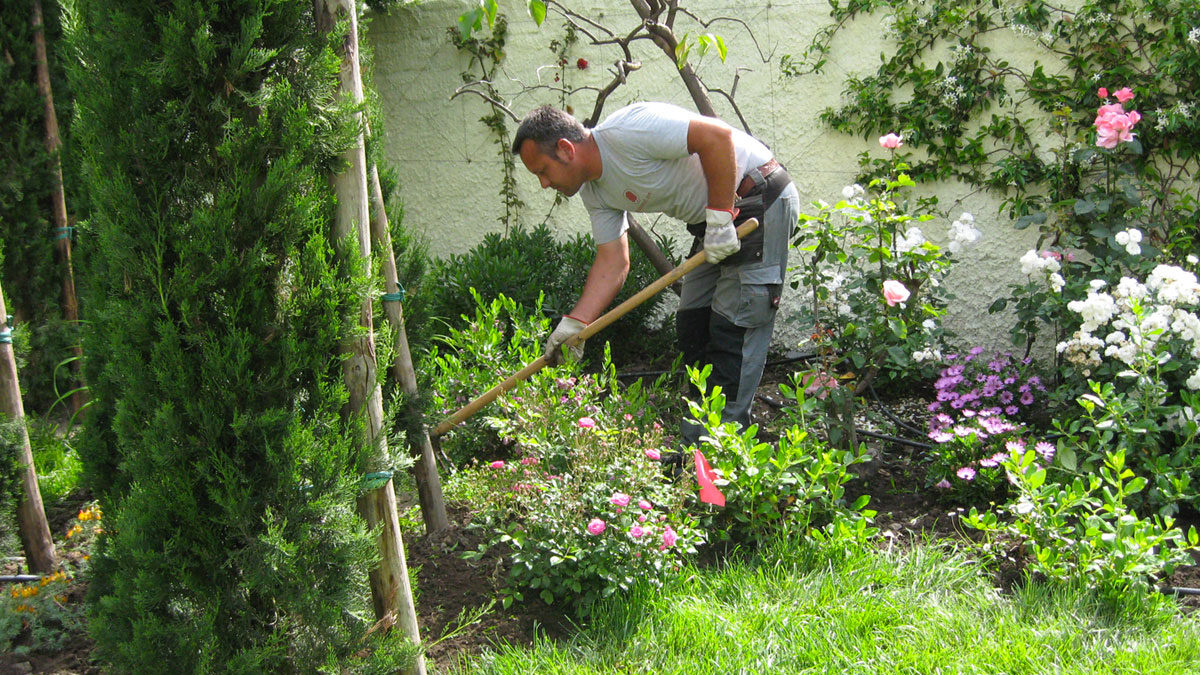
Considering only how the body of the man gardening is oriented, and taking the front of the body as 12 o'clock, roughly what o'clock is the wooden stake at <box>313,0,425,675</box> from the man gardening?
The wooden stake is roughly at 10 o'clock from the man gardening.

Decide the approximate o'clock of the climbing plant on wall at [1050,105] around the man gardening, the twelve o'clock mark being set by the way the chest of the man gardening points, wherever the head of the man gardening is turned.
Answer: The climbing plant on wall is roughly at 5 o'clock from the man gardening.

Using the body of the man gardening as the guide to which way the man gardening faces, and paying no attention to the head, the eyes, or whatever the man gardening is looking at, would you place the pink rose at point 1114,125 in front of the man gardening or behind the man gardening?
behind

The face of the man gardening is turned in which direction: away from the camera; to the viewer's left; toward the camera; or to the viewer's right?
to the viewer's left

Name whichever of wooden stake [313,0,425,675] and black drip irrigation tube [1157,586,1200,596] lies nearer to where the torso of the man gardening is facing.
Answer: the wooden stake

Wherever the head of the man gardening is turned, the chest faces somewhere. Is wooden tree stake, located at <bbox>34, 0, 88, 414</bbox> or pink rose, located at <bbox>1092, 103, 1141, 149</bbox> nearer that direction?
the wooden tree stake

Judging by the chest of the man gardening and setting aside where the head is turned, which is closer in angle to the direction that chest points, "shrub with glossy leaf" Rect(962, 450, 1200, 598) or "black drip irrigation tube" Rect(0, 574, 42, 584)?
the black drip irrigation tube

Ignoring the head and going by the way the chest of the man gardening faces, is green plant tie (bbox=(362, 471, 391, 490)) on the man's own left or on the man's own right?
on the man's own left

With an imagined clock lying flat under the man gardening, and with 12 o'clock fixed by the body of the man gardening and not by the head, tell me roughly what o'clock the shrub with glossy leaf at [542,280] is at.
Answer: The shrub with glossy leaf is roughly at 2 o'clock from the man gardening.

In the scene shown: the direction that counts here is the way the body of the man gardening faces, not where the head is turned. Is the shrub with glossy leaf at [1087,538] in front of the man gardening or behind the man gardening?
behind

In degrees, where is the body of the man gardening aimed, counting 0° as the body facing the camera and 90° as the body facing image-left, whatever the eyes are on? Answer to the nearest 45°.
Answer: approximately 90°

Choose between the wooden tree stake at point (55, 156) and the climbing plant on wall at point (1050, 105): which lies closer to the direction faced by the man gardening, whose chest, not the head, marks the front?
the wooden tree stake

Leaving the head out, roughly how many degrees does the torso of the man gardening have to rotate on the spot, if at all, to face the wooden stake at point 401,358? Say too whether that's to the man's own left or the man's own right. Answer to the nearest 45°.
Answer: approximately 45° to the man's own left

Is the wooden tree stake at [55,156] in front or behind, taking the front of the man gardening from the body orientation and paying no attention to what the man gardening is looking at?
in front
